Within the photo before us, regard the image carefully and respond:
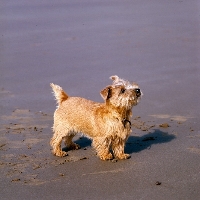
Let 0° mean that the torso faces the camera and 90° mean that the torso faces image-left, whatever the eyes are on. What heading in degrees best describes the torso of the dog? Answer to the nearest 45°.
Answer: approximately 315°
